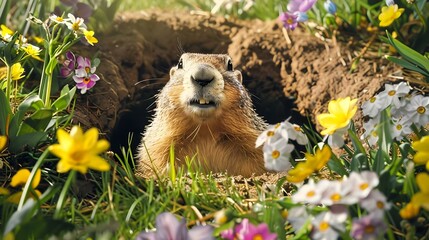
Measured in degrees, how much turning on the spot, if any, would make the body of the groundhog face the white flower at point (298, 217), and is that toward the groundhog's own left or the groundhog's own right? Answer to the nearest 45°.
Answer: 0° — it already faces it

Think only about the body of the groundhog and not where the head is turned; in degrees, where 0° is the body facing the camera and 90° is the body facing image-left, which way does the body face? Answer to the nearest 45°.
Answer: approximately 0°

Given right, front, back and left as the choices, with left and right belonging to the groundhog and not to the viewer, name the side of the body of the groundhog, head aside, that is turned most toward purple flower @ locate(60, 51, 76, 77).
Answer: right

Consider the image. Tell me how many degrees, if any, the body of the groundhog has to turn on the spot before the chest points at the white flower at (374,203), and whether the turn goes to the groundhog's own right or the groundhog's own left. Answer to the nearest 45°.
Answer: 0° — it already faces it

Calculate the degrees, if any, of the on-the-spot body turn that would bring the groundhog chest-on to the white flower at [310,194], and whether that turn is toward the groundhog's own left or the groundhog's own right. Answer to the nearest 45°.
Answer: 0° — it already faces it

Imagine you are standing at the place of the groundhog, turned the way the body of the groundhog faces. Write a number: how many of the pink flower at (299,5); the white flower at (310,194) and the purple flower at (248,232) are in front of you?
2

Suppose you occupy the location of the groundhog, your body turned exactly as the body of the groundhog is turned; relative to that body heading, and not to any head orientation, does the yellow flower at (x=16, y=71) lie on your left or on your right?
on your right
